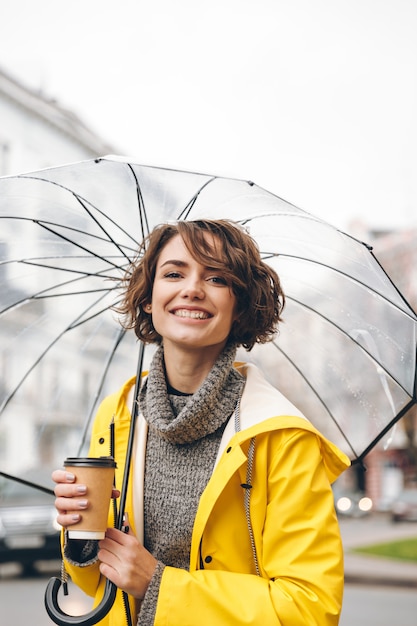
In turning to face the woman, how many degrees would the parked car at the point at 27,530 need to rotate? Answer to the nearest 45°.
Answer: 0° — it already faces them

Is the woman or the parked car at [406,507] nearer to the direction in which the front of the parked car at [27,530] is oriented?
the woman

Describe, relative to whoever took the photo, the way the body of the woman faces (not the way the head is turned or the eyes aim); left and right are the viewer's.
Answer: facing the viewer and to the left of the viewer

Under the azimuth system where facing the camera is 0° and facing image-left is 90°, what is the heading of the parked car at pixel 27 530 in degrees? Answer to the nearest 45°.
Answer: approximately 0°

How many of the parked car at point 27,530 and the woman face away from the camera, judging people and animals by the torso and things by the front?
0

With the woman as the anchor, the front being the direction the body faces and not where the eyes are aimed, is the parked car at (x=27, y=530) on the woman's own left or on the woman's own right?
on the woman's own right
